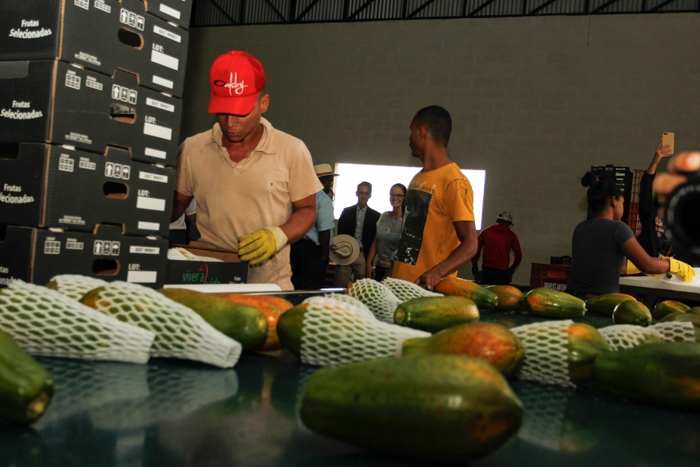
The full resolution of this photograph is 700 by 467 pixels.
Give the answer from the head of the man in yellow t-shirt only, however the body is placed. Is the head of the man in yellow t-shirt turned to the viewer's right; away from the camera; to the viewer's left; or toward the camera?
to the viewer's left

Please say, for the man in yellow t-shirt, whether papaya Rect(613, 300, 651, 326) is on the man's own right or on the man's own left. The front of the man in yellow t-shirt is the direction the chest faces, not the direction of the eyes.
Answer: on the man's own left

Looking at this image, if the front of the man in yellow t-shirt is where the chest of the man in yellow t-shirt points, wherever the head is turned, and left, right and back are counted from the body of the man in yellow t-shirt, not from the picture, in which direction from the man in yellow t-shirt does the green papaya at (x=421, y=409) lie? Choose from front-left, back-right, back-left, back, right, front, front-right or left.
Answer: front-left

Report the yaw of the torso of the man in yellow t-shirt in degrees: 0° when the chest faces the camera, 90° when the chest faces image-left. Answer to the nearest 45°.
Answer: approximately 45°

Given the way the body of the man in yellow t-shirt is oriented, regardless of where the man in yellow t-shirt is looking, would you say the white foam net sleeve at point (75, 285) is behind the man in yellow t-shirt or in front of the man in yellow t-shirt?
in front

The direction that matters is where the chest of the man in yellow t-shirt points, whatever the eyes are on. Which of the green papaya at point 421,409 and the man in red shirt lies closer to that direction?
the green papaya

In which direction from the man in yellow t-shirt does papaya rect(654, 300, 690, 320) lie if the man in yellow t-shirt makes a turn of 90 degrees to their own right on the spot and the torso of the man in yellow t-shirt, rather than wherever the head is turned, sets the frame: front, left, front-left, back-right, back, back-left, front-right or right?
back

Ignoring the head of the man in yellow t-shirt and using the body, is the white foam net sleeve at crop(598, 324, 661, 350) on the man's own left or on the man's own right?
on the man's own left

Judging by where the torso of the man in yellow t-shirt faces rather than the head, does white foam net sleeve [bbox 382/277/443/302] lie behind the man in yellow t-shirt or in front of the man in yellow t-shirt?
in front

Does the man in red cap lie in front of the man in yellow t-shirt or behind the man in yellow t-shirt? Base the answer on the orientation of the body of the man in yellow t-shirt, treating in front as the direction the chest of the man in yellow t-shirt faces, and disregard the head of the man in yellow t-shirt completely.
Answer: in front
